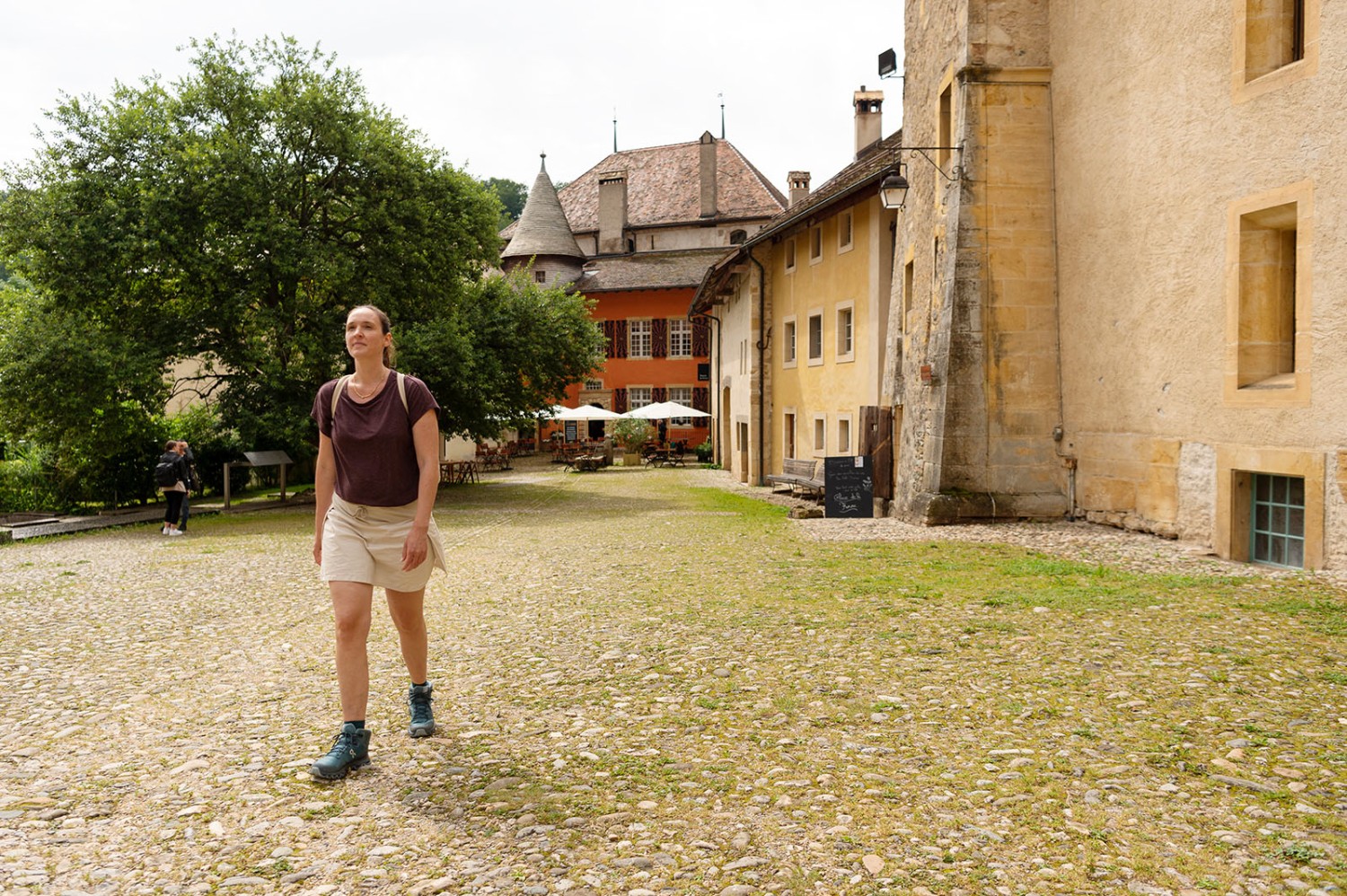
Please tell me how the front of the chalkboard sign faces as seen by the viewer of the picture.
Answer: facing the viewer

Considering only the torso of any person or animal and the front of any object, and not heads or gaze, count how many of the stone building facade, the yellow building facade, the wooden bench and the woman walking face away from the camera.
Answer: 0

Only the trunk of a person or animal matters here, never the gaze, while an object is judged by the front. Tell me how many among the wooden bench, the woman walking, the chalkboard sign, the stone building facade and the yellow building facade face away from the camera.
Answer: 0

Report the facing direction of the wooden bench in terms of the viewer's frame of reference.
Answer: facing the viewer and to the left of the viewer

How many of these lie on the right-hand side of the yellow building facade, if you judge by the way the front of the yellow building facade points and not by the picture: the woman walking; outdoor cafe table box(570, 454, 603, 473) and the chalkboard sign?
1

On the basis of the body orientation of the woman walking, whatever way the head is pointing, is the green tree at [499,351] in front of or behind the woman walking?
behind

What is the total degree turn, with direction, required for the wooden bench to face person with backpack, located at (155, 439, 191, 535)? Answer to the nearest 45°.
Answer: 0° — it already faces them

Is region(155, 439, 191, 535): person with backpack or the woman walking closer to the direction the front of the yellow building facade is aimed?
the person with backpack

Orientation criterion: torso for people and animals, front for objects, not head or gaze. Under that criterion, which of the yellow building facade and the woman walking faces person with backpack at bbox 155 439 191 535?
the yellow building facade

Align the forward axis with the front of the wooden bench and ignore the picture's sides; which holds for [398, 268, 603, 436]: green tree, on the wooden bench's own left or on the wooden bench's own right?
on the wooden bench's own right

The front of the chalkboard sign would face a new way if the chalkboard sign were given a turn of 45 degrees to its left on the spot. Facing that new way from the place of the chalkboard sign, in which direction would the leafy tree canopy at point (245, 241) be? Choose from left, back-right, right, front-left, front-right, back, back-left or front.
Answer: back-right

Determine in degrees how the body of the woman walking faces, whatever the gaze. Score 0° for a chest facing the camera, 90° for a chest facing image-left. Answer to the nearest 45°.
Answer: approximately 45°

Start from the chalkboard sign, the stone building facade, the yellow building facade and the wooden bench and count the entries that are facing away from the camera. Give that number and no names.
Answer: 0

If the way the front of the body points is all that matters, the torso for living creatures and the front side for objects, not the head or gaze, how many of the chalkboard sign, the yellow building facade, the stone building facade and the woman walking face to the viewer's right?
0

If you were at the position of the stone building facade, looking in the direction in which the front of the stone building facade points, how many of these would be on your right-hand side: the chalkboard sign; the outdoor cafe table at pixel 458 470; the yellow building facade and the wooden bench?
4

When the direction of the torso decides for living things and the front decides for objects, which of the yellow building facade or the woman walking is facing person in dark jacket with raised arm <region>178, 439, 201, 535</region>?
the yellow building facade
